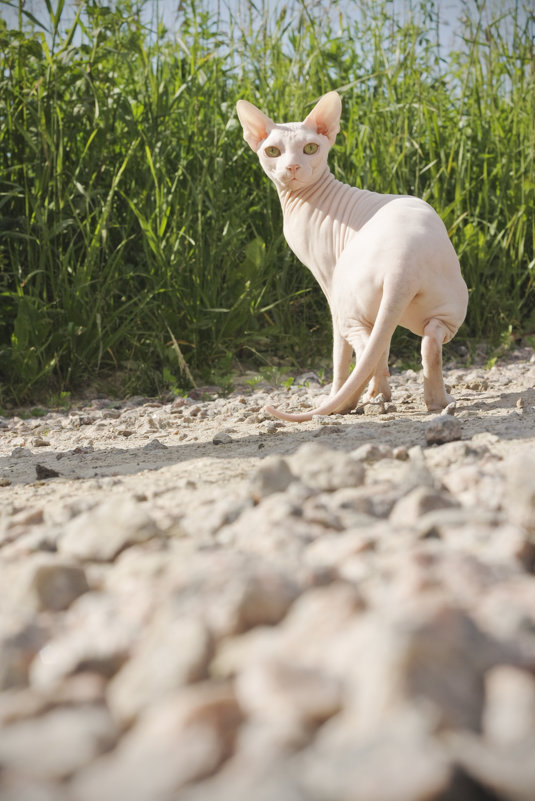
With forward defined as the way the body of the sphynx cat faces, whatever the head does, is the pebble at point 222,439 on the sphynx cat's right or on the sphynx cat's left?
on the sphynx cat's left

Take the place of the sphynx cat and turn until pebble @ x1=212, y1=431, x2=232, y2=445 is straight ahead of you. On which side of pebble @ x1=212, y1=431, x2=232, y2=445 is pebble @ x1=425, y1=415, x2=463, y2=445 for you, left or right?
left

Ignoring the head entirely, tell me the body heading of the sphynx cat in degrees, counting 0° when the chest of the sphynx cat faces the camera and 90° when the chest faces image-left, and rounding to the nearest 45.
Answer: approximately 135°

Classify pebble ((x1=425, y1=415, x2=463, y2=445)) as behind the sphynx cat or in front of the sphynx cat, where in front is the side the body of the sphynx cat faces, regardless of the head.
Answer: behind

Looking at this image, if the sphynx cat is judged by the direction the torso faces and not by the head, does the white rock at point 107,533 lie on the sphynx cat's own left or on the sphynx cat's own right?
on the sphynx cat's own left

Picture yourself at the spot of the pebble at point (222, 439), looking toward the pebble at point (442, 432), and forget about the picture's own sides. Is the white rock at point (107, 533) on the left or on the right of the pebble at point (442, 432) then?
right

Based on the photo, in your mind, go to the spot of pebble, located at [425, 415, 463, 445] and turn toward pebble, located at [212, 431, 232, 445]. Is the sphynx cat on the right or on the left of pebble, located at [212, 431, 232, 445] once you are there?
right
